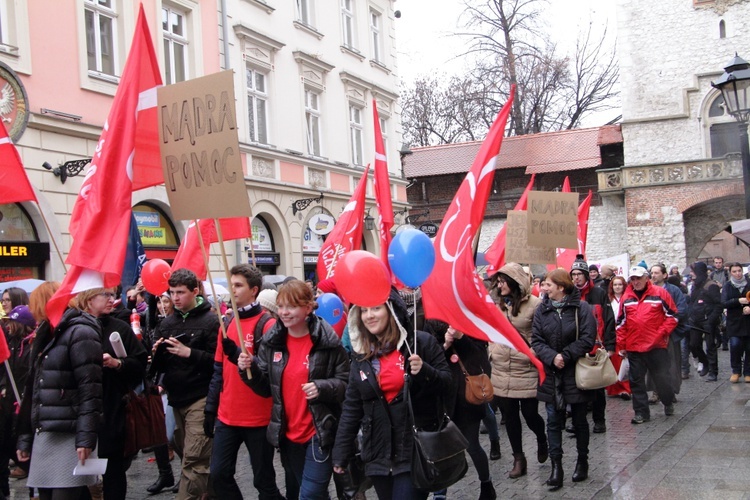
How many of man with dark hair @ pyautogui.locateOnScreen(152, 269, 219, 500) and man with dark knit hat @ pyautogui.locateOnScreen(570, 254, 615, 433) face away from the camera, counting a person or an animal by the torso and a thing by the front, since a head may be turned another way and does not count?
0

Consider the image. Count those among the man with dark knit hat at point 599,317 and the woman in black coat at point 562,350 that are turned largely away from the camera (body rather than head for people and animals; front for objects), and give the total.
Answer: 0

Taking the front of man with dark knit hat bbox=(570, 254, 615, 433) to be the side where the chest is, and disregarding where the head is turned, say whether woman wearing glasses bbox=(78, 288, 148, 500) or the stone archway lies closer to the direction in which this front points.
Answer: the woman wearing glasses

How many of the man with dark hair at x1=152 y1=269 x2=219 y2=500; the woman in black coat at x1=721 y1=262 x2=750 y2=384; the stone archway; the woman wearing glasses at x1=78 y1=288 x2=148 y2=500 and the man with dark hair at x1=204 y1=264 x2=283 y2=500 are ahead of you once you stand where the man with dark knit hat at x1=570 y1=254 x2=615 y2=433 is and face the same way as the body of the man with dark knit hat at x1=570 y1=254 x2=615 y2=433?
3

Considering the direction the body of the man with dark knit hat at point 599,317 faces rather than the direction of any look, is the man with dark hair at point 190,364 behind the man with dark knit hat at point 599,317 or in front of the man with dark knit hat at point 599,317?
in front

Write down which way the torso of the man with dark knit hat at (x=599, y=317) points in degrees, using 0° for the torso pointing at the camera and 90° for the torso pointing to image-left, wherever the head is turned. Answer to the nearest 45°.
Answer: approximately 45°

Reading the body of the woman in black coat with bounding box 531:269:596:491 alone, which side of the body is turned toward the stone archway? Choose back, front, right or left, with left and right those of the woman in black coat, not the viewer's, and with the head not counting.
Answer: back

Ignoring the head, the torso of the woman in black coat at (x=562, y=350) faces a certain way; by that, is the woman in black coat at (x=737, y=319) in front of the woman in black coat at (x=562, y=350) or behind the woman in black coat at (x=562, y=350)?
behind

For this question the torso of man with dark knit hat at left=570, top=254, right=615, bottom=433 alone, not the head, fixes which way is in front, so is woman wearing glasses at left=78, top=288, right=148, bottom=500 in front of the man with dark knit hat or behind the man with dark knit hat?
in front

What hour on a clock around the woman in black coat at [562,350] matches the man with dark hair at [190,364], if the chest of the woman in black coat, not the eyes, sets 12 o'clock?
The man with dark hair is roughly at 2 o'clock from the woman in black coat.
